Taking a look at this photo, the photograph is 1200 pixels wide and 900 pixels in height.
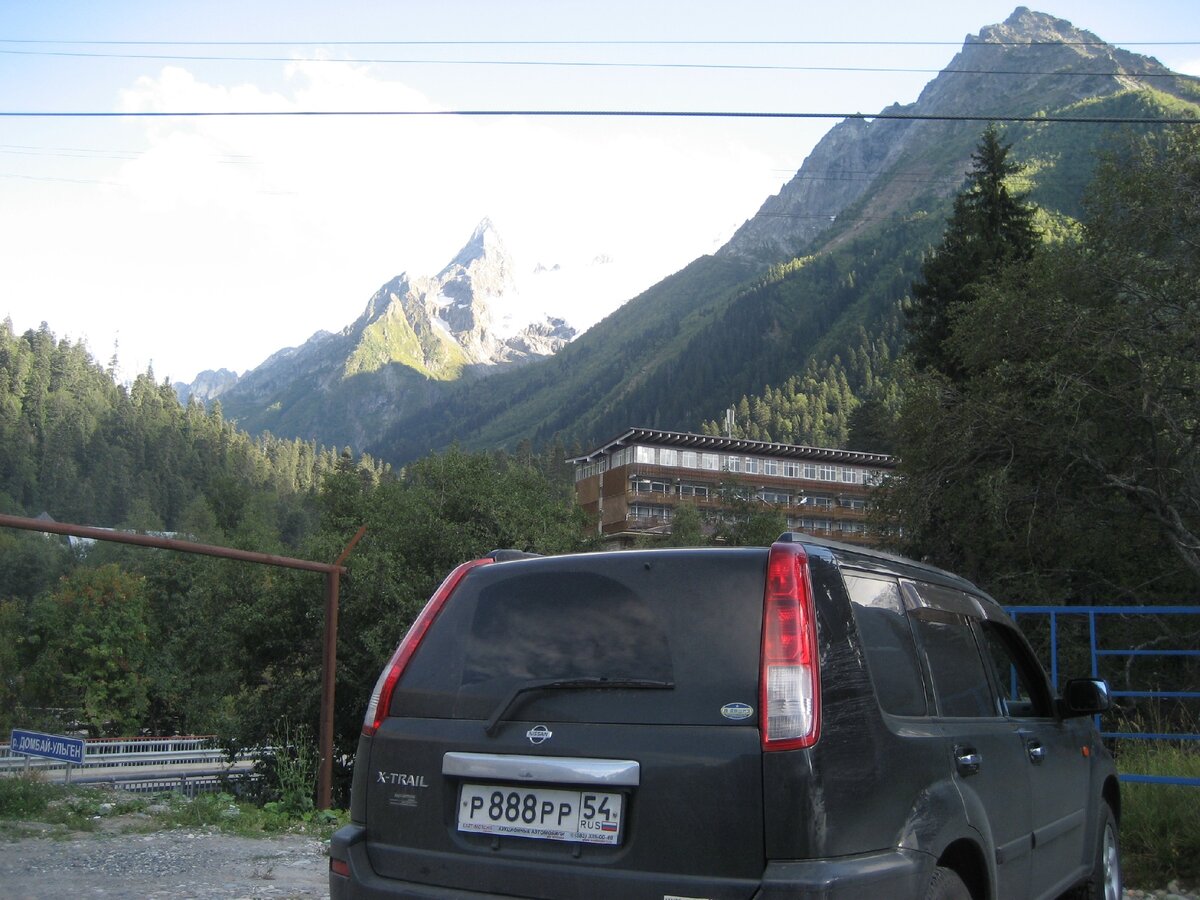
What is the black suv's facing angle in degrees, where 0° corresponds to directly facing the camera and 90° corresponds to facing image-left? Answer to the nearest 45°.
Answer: approximately 225°

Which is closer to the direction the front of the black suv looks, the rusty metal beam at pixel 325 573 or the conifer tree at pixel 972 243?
the conifer tree

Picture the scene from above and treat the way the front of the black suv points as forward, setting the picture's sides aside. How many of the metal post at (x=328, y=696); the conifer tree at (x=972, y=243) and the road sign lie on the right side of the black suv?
0

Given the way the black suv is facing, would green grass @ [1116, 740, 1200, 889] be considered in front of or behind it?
in front

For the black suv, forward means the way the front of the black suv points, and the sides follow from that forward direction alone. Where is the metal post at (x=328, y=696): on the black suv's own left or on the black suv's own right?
on the black suv's own left

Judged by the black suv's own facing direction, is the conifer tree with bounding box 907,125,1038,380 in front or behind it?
in front

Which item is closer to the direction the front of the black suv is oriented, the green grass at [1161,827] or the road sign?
the green grass

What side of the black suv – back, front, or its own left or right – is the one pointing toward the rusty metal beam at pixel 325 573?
left

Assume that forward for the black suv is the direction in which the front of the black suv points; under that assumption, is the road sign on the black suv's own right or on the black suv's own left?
on the black suv's own left

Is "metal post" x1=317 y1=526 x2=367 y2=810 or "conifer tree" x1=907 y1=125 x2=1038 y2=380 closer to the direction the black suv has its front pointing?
the conifer tree
